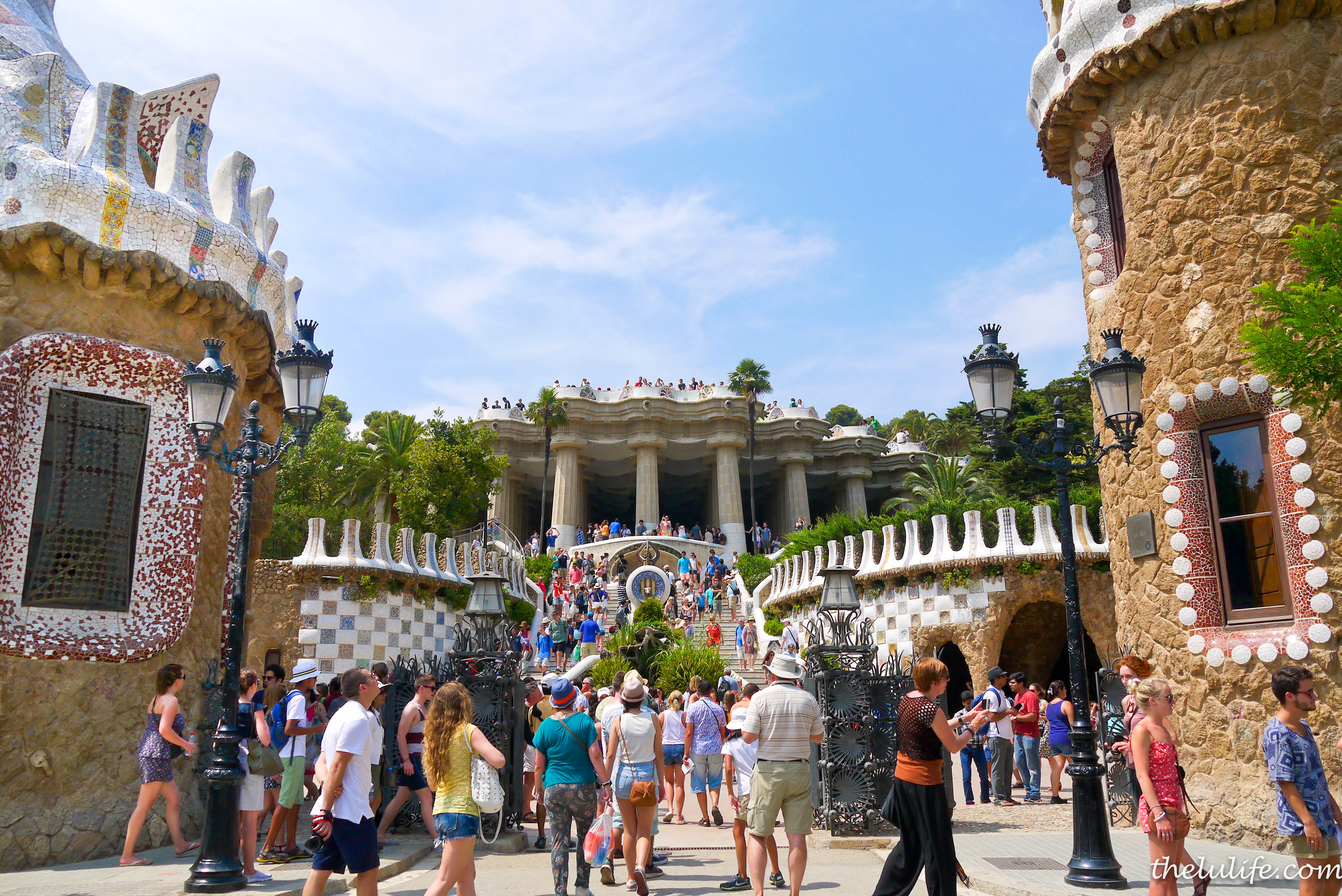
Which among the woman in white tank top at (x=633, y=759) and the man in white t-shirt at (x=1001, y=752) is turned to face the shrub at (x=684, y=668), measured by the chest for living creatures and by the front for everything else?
the woman in white tank top

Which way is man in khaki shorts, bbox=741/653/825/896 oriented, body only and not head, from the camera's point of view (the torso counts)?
away from the camera

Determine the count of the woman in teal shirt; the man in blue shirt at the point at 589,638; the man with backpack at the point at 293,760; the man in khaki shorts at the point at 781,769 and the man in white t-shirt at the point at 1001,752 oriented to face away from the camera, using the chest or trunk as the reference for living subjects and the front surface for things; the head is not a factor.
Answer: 3

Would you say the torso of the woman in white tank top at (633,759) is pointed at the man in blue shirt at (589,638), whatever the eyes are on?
yes

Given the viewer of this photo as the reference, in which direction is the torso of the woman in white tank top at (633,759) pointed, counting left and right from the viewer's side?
facing away from the viewer

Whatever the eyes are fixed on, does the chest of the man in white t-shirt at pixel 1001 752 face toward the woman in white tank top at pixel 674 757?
no

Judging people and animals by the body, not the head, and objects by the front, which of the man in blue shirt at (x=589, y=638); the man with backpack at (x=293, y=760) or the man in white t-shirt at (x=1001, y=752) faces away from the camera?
the man in blue shirt

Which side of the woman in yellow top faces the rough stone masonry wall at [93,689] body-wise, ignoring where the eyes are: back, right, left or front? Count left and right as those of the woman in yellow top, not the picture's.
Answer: left

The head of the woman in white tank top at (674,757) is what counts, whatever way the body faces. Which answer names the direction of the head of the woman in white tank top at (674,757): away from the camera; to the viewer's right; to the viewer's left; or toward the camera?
away from the camera

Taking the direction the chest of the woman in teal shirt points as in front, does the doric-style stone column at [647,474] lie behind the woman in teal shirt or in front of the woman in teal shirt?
in front

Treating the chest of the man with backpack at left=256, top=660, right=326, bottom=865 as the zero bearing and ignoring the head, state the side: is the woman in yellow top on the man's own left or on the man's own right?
on the man's own right

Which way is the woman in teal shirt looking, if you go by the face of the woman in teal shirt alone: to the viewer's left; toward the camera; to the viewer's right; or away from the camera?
away from the camera

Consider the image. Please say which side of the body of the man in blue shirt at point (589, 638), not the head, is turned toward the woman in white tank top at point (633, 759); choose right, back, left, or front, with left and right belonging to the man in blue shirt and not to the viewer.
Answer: back

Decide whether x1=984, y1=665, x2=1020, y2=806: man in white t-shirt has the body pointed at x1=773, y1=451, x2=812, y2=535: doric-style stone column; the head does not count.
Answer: no

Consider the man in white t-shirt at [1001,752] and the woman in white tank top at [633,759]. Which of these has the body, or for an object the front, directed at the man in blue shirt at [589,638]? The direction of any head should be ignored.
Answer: the woman in white tank top

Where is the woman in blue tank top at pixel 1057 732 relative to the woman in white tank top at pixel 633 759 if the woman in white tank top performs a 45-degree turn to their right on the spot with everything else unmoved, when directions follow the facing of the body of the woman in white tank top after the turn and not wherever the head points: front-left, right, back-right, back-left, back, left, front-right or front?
front

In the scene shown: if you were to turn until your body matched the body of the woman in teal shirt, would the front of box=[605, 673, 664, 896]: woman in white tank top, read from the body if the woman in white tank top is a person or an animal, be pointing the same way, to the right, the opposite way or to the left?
the same way

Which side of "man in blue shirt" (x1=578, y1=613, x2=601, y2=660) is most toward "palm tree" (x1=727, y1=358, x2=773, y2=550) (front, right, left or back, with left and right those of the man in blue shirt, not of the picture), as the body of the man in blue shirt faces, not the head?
front

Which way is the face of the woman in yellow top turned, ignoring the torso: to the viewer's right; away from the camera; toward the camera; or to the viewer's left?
away from the camera
